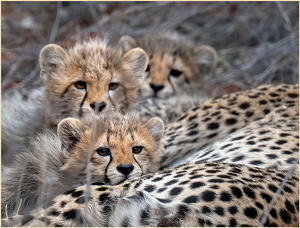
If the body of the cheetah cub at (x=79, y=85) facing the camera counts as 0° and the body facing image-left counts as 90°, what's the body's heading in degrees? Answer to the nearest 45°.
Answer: approximately 315°
